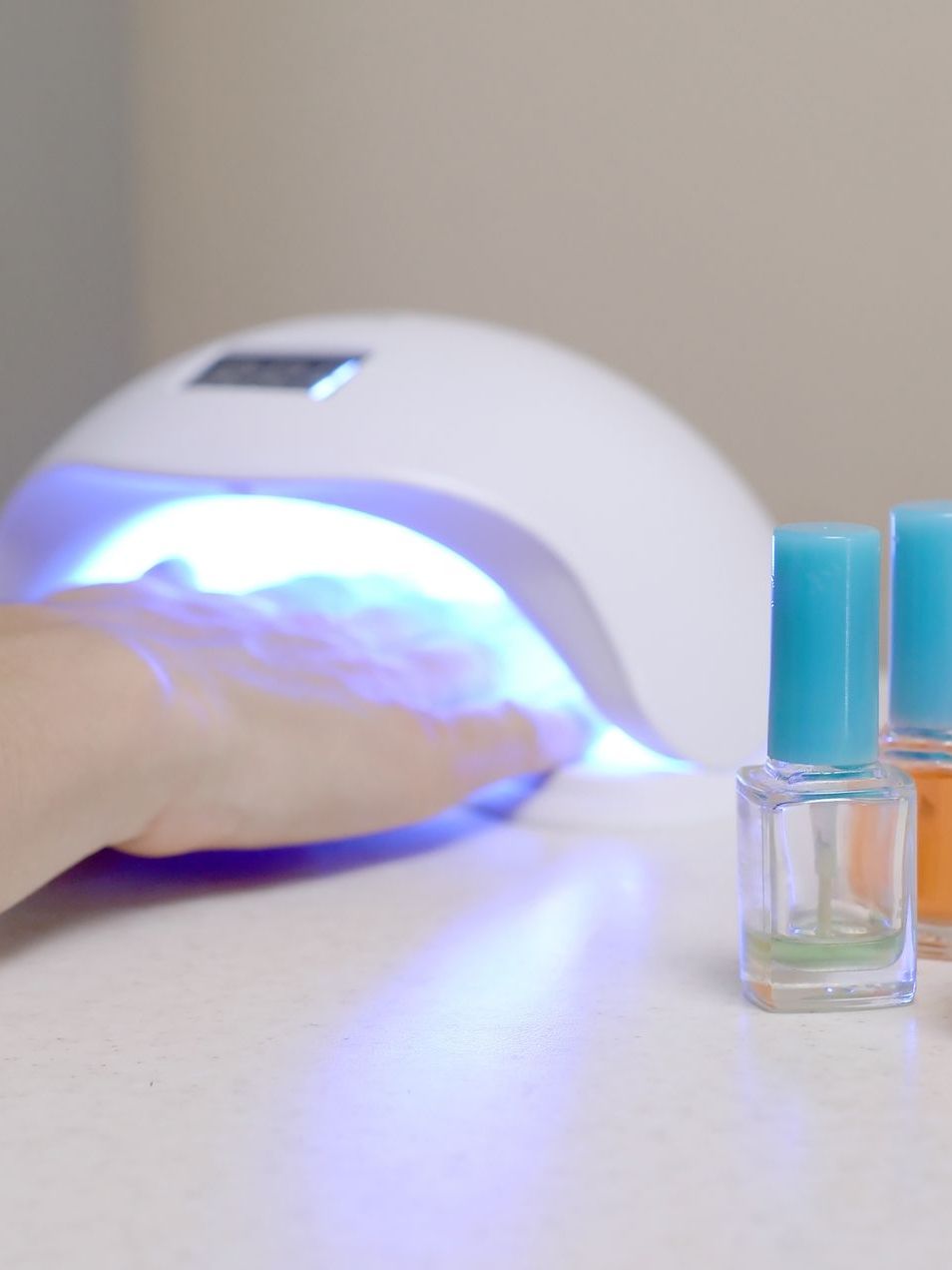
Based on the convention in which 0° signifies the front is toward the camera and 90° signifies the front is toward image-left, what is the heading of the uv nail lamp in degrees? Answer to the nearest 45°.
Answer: approximately 45°
